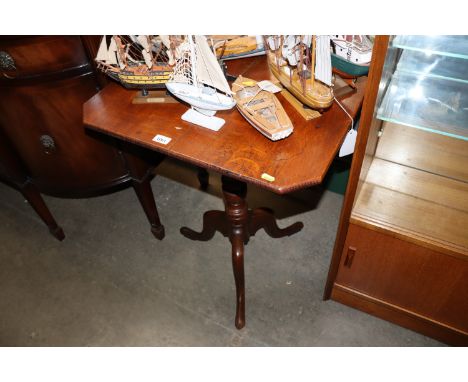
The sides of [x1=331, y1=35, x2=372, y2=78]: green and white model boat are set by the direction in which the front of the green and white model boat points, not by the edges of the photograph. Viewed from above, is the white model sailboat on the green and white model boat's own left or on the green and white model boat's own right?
on the green and white model boat's own right

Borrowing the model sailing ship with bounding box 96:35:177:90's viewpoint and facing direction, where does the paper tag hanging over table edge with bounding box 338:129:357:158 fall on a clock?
The paper tag hanging over table edge is roughly at 7 o'clock from the model sailing ship.

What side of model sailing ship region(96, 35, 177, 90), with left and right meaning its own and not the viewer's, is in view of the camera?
left

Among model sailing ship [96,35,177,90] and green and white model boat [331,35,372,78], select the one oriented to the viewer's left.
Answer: model sailing ship [96,35,177,90]

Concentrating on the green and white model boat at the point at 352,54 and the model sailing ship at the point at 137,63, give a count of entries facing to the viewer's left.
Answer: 1
